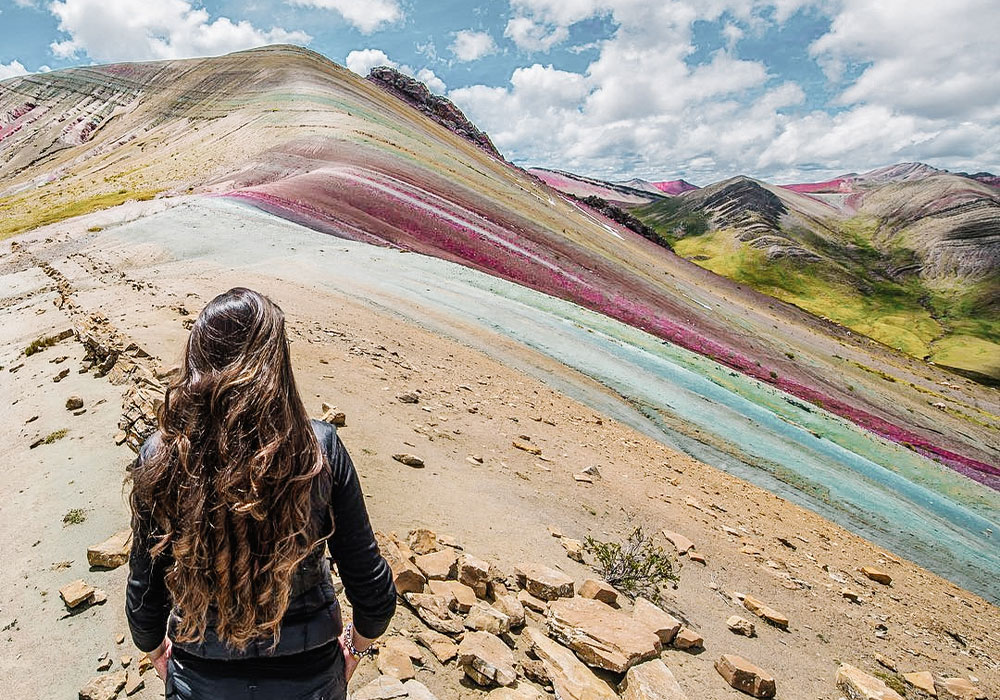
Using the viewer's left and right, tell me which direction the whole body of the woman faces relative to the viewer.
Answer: facing away from the viewer

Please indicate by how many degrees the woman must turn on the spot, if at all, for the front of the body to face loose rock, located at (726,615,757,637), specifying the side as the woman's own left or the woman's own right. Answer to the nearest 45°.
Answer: approximately 45° to the woman's own right

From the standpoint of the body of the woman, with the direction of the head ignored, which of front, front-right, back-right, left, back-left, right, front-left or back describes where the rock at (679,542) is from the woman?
front-right

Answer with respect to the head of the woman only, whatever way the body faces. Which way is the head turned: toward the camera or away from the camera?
away from the camera

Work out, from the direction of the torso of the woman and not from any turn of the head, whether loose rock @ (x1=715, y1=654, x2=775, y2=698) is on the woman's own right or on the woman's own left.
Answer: on the woman's own right

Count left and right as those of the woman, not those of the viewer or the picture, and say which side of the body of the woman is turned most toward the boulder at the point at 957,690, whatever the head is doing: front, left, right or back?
right

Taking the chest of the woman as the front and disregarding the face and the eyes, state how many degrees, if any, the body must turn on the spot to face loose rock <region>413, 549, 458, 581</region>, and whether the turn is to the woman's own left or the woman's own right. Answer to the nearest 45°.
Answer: approximately 45° to the woman's own right

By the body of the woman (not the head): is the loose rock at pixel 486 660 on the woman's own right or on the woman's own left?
on the woman's own right

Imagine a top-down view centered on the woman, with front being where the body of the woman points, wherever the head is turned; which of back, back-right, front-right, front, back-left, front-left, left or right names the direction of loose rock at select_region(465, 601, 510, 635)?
front-right

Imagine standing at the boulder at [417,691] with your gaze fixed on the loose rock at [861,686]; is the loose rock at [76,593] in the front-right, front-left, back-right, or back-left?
back-left

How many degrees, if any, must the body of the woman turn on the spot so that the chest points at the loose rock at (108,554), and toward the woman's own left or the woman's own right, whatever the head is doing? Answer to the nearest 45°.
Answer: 0° — they already face it
